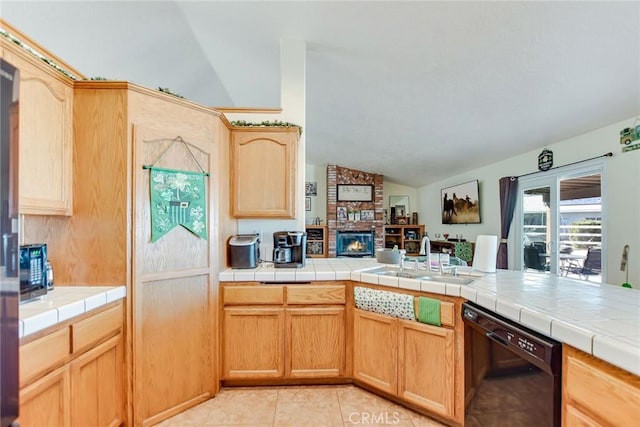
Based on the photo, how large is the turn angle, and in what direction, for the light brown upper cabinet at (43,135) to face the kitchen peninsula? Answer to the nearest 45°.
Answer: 0° — it already faces it

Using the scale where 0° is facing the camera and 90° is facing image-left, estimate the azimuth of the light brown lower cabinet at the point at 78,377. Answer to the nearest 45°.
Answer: approximately 315°

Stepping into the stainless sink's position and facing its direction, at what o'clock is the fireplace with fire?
The fireplace with fire is roughly at 4 o'clock from the stainless sink.

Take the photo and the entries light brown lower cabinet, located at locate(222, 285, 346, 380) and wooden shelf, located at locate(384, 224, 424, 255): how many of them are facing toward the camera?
2

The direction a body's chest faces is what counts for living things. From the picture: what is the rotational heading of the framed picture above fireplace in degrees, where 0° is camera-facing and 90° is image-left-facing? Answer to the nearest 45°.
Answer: approximately 0°

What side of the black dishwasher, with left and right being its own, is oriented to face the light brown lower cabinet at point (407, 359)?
right

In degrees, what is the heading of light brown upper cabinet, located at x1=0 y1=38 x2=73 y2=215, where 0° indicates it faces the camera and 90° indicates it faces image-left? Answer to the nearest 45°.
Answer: approximately 315°

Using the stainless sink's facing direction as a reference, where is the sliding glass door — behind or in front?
behind

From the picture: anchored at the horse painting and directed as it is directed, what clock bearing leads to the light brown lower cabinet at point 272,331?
The light brown lower cabinet is roughly at 11 o'clock from the horse painting.

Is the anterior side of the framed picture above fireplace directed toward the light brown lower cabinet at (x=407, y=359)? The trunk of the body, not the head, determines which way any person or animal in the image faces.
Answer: yes

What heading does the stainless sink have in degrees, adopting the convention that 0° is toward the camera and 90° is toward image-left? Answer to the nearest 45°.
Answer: approximately 45°
